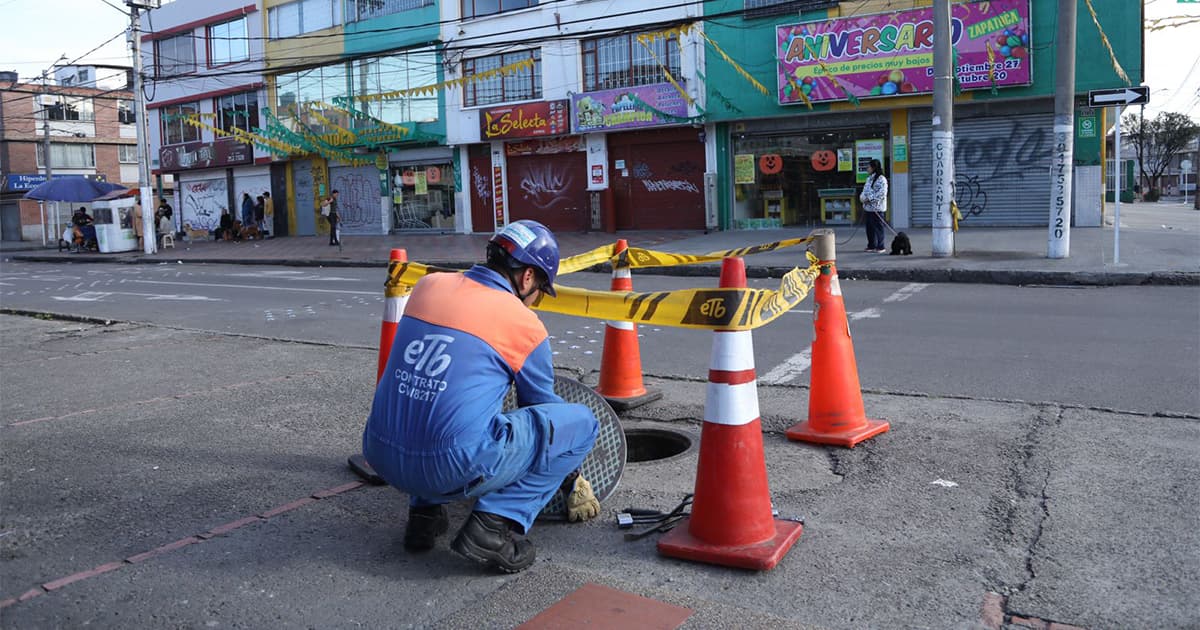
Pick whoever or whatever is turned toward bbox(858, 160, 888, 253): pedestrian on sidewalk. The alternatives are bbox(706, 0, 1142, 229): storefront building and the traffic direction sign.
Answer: the storefront building

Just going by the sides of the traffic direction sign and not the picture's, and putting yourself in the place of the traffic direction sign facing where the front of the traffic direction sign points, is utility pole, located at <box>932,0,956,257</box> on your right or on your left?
on your right

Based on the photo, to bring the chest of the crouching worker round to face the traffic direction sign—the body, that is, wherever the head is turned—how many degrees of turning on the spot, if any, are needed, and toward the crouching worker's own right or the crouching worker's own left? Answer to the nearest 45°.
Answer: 0° — they already face it

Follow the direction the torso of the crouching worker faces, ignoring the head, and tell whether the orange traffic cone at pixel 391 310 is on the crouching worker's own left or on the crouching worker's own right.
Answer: on the crouching worker's own left

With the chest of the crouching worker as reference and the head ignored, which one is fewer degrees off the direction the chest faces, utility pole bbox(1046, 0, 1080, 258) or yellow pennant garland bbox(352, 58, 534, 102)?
the utility pole

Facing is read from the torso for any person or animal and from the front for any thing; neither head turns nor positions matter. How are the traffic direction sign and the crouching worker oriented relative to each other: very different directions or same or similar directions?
very different directions

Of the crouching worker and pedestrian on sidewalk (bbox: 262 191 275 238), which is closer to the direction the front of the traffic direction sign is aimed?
the crouching worker

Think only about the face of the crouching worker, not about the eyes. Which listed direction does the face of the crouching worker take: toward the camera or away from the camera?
away from the camera
